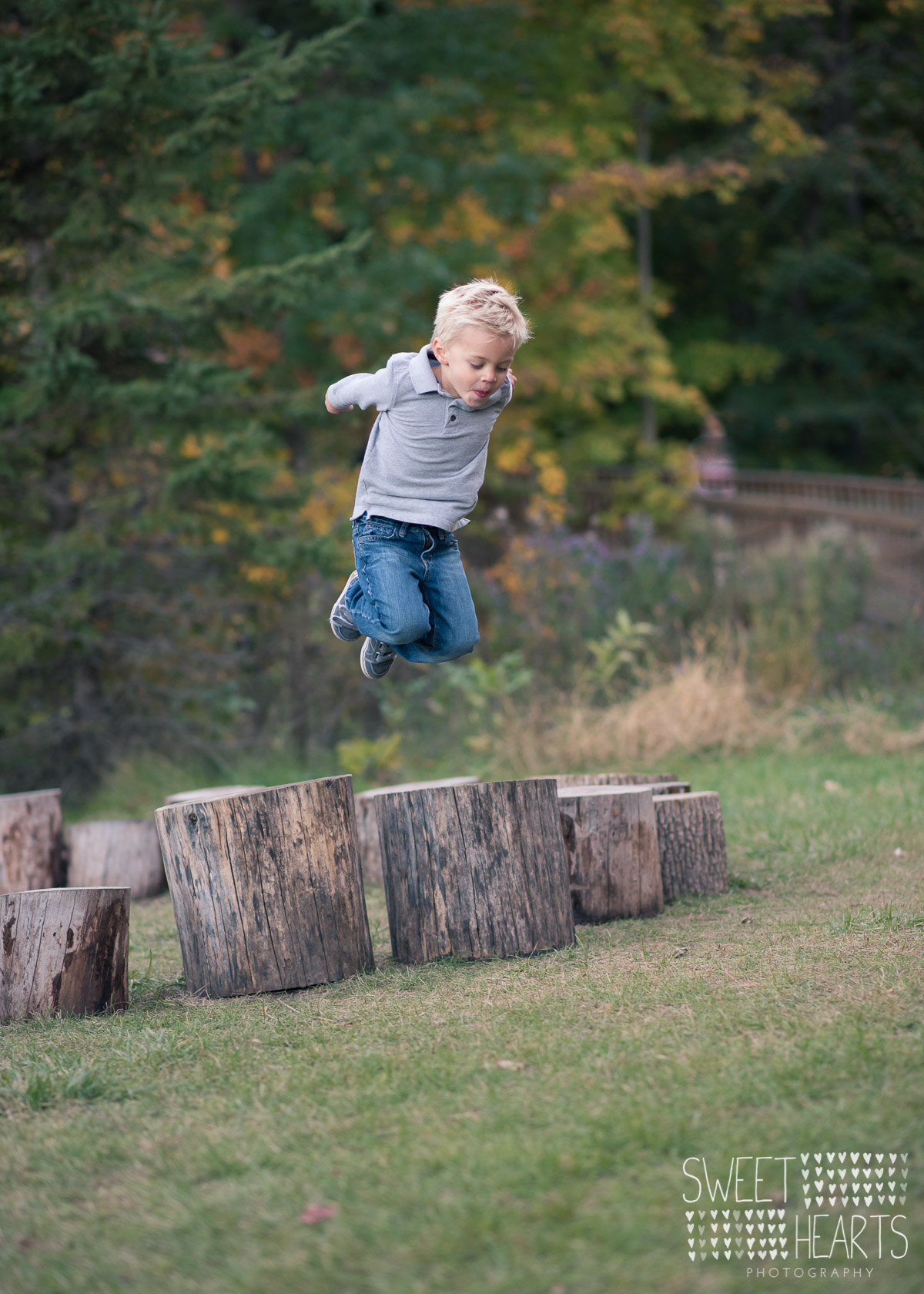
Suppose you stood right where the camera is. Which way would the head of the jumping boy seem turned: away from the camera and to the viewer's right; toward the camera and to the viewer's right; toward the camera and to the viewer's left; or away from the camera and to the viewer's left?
toward the camera and to the viewer's right

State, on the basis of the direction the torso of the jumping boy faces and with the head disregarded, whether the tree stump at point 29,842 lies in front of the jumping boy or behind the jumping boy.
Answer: behind

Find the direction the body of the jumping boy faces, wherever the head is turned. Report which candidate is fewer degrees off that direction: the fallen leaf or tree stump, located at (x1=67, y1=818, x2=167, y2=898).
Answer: the fallen leaf

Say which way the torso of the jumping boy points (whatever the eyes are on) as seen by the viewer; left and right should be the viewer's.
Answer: facing the viewer and to the right of the viewer

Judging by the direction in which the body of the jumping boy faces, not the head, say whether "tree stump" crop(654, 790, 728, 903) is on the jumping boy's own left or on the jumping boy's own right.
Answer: on the jumping boy's own left

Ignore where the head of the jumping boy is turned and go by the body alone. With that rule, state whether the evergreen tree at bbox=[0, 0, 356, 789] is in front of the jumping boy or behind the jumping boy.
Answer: behind

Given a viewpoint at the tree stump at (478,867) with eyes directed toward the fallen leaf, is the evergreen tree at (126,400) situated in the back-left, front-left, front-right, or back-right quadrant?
back-right

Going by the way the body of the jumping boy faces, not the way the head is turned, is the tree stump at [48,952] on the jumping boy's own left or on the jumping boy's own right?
on the jumping boy's own right
